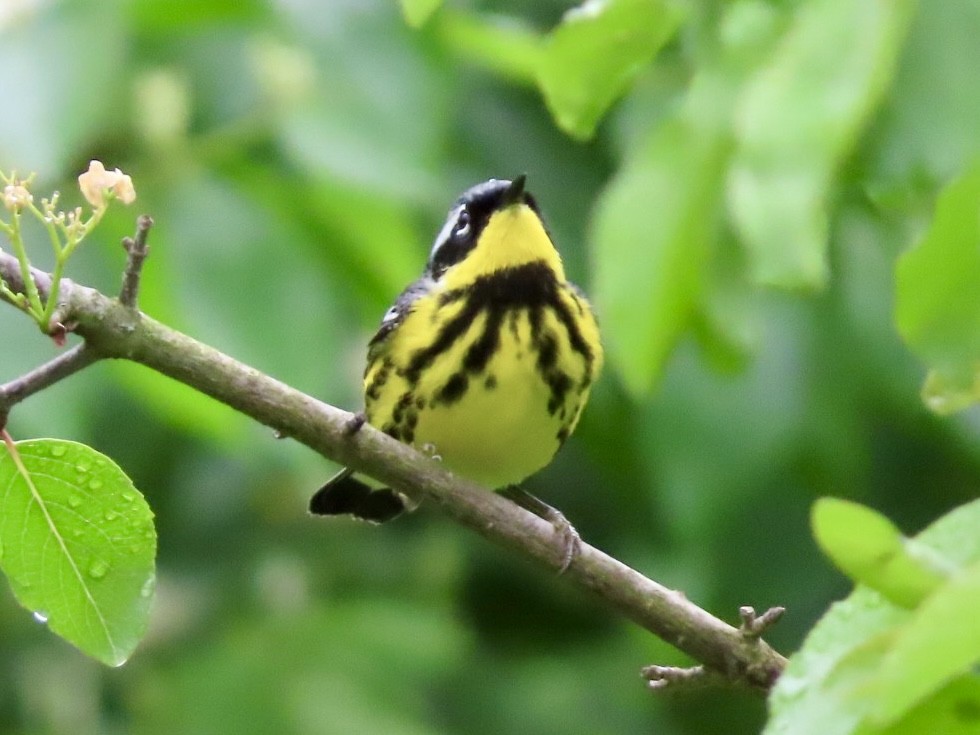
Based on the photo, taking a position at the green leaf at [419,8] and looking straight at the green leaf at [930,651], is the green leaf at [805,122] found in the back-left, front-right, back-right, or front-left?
front-left

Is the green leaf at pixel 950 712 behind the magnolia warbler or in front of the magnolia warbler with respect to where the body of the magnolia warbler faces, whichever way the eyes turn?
in front

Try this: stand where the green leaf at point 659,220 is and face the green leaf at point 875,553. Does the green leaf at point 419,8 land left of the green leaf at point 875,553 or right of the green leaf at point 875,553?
right

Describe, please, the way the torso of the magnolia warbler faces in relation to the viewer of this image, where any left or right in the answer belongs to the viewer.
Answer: facing the viewer and to the right of the viewer

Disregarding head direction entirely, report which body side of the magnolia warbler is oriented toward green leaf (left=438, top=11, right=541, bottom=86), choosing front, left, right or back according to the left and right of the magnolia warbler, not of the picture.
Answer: back

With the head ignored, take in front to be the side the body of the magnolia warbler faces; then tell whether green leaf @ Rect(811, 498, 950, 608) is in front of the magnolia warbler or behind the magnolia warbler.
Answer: in front
